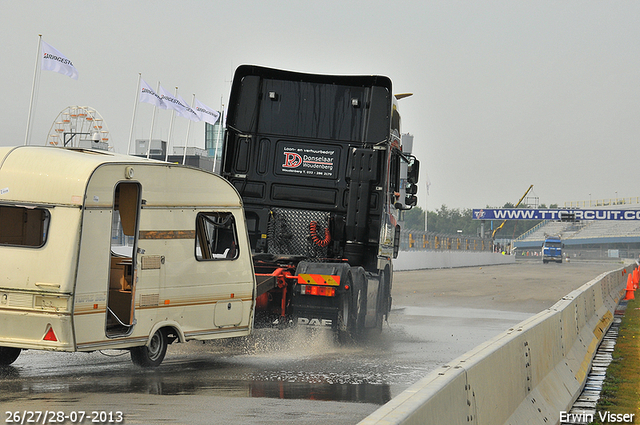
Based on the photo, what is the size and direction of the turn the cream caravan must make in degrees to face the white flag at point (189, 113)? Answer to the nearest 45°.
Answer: approximately 45° to its left

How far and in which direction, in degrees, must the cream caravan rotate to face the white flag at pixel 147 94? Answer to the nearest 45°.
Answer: approximately 45° to its left

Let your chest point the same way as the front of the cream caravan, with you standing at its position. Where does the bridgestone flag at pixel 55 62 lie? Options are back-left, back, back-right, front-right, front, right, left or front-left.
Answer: front-left

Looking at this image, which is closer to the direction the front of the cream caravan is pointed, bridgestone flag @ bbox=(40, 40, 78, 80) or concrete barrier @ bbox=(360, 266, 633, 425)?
the concrete barrier

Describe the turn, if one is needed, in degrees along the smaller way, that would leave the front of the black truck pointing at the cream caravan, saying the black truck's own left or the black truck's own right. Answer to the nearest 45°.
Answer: approximately 135° to the black truck's own left

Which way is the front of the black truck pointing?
away from the camera

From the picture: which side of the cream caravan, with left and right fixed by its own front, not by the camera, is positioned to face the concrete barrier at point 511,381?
right

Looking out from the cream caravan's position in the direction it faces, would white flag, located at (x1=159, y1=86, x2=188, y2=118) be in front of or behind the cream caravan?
in front

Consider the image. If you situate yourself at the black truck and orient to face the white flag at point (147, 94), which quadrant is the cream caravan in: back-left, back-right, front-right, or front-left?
back-left

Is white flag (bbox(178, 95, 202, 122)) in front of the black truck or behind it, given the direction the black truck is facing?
in front

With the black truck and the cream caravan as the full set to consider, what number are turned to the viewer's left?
0

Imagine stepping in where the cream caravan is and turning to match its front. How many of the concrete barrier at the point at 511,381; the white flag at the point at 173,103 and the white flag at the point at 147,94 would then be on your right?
1

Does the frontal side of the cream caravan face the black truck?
yes

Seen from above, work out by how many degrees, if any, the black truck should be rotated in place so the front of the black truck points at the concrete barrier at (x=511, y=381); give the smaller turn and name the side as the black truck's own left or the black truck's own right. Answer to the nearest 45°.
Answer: approximately 180°

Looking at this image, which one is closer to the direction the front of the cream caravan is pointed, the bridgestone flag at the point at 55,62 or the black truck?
the black truck

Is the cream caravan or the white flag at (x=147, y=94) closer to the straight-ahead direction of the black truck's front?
the white flag

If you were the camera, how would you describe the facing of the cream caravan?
facing away from the viewer and to the right of the viewer
